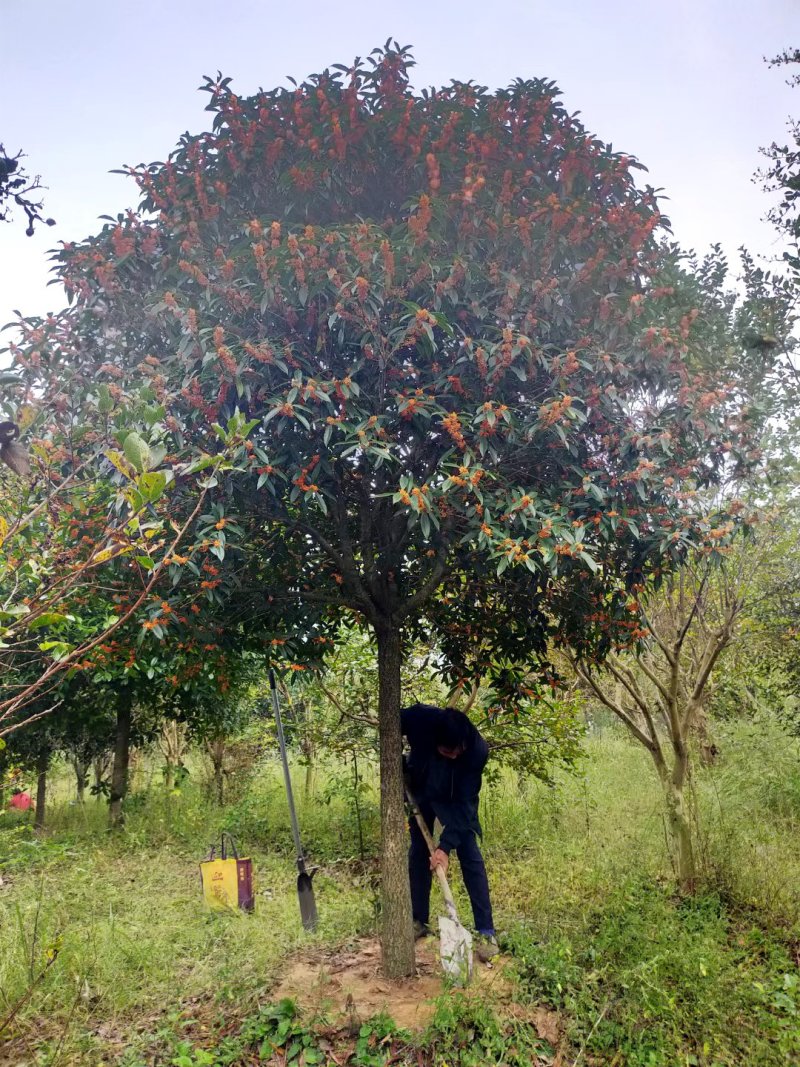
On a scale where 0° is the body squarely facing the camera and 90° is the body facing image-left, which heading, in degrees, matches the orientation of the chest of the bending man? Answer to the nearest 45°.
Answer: approximately 0°

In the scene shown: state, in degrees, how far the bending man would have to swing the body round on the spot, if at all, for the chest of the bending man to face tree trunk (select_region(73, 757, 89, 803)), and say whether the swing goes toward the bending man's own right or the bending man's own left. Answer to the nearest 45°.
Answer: approximately 135° to the bending man's own right

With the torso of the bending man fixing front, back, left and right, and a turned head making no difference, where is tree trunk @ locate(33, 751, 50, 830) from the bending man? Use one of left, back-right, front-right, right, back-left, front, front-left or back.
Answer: back-right
